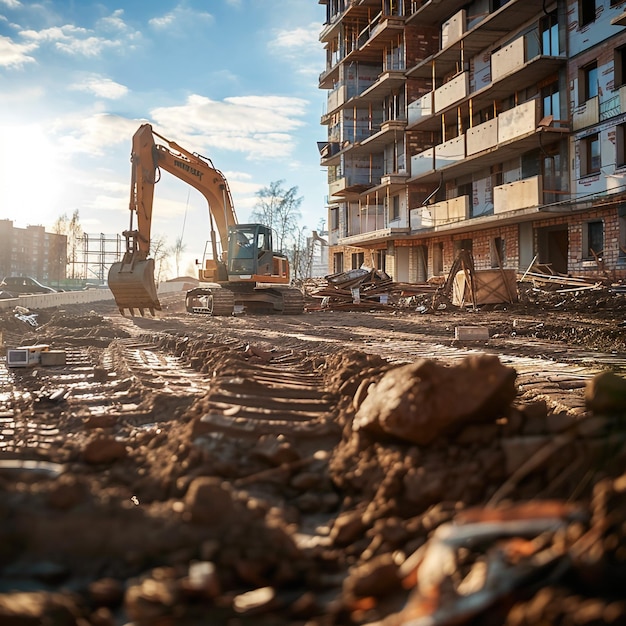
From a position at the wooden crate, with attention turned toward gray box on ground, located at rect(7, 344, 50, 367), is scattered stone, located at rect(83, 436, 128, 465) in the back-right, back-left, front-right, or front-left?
front-left

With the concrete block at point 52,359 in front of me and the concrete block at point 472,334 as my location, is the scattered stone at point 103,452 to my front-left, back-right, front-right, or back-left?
front-left

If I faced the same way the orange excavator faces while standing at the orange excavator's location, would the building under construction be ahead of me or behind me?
behind

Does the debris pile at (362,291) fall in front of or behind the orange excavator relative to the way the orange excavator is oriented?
behind

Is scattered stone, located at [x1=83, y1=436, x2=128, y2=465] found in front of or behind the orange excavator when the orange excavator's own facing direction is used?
in front

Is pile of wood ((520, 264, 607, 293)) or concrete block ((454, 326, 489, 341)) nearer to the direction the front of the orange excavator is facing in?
the concrete block

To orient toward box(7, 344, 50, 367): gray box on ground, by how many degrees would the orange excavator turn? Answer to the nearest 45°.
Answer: approximately 45° to its left

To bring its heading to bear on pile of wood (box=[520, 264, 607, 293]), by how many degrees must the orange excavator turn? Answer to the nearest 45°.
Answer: approximately 135° to its left

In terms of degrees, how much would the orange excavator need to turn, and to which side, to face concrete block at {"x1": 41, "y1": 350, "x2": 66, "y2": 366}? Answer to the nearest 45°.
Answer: approximately 45° to its left

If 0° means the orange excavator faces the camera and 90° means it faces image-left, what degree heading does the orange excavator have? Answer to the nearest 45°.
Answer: approximately 45°

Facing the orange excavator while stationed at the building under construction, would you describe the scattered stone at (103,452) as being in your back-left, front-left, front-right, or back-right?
front-left

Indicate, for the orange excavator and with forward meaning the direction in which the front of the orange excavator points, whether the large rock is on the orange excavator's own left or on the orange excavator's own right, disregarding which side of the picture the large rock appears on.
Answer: on the orange excavator's own left
